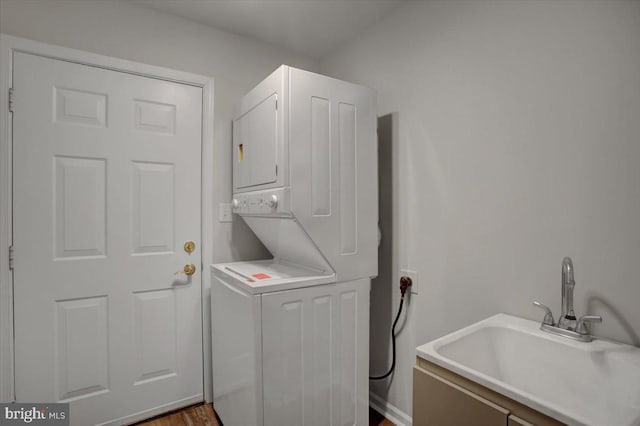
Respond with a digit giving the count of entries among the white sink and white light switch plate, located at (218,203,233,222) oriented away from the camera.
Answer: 0

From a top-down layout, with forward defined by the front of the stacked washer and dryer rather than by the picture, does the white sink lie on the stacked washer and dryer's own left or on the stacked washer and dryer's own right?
on the stacked washer and dryer's own left

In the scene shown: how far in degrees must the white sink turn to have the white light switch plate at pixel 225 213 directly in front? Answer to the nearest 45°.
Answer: approximately 45° to its right

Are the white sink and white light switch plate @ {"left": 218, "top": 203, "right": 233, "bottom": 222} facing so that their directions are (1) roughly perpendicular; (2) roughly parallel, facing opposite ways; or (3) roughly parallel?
roughly perpendicular

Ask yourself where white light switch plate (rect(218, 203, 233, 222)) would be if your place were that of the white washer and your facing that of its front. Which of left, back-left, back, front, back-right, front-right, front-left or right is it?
right

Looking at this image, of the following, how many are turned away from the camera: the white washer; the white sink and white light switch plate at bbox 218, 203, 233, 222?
0

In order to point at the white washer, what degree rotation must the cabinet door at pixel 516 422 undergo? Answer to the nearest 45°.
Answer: approximately 45° to its right

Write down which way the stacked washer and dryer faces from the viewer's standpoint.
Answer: facing the viewer and to the left of the viewer

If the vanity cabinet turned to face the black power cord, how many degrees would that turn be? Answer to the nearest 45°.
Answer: approximately 90° to its right

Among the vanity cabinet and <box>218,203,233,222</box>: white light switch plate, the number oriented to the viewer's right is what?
0

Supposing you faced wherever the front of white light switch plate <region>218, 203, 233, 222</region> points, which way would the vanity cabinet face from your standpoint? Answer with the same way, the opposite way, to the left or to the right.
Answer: to the right

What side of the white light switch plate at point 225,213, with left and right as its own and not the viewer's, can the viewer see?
front

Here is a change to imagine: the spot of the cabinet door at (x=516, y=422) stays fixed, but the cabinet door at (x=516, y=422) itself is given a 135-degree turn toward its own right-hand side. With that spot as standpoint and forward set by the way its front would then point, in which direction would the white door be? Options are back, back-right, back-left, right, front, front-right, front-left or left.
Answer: left

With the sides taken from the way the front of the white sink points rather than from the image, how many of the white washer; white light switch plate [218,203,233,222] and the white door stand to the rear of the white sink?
0

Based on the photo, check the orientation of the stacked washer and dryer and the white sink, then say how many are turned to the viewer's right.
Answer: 0

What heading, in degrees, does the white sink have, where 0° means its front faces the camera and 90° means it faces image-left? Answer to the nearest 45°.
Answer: approximately 45°

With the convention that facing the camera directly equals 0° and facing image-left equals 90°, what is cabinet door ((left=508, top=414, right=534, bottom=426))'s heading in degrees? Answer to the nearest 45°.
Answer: approximately 45°

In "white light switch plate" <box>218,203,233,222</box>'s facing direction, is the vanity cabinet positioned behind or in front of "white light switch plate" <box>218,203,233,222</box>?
in front

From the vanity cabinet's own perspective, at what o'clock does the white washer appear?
The white washer is roughly at 2 o'clock from the vanity cabinet.

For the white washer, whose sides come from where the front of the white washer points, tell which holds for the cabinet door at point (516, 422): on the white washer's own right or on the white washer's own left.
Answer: on the white washer's own left
